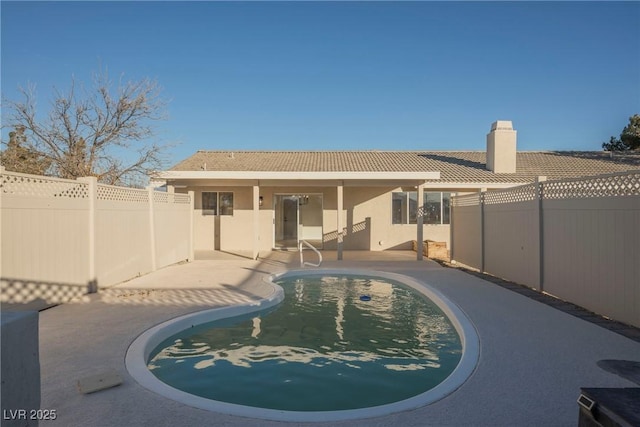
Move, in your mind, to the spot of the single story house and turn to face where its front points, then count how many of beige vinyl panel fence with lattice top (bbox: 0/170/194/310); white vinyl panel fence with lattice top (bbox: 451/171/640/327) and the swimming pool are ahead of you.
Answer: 0

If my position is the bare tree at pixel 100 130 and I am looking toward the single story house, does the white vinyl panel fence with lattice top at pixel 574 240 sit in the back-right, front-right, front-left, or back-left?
front-right

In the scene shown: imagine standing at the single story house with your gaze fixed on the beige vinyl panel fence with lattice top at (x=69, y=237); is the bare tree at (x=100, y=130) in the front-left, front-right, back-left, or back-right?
front-right

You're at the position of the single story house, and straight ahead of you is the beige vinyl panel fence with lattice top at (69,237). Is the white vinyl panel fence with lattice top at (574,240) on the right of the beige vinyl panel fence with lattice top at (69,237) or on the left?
left

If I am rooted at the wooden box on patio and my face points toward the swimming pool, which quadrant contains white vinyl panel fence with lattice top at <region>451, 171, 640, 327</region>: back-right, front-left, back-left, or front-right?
front-left

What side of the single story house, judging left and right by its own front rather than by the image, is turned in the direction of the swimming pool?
back

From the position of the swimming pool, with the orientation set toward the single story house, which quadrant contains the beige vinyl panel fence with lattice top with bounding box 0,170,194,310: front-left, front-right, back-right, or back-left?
front-left

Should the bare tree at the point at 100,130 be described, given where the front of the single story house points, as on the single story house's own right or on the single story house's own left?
on the single story house's own left

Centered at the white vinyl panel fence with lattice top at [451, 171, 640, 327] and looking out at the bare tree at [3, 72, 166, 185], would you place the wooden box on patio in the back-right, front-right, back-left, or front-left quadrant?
front-right

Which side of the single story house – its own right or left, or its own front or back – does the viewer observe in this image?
back

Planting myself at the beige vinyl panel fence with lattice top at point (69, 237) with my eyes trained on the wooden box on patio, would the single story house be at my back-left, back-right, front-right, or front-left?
front-left
